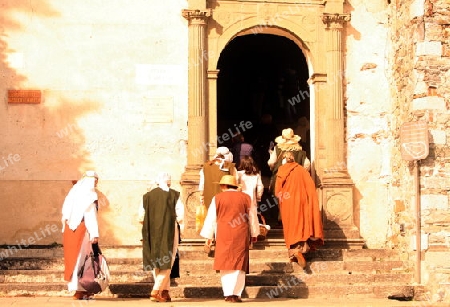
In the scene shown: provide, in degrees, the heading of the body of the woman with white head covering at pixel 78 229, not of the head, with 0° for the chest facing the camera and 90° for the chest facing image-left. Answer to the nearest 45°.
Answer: approximately 270°

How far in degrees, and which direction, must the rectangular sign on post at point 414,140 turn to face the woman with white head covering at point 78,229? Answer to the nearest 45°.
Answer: approximately 45° to its right

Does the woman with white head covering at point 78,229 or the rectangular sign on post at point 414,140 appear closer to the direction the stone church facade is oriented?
the woman with white head covering

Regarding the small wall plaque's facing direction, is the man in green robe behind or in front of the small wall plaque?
in front

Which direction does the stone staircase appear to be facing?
toward the camera

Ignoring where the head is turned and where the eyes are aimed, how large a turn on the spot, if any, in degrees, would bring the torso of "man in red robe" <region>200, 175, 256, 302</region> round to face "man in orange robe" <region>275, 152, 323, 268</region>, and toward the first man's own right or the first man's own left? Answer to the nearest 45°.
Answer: approximately 45° to the first man's own right

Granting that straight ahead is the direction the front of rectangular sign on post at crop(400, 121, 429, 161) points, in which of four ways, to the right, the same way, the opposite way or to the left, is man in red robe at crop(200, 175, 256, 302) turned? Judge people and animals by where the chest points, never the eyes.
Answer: the opposite way

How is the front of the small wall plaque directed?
toward the camera

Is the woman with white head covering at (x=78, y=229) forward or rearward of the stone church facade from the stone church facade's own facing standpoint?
forward

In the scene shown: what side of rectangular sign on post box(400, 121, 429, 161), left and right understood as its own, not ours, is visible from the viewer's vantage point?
front

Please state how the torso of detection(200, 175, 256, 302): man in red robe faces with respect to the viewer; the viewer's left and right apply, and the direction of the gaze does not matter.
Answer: facing away from the viewer

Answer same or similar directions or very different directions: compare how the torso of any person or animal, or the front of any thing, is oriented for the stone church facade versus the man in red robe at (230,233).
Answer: very different directions
